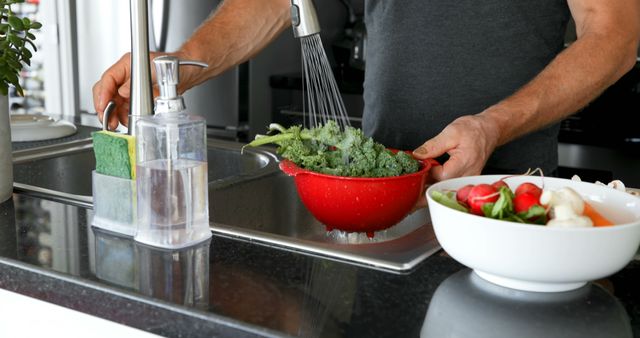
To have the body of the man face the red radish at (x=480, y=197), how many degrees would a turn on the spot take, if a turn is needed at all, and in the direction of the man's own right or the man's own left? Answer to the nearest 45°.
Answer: approximately 45° to the man's own left

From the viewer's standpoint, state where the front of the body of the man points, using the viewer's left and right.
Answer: facing the viewer and to the left of the viewer

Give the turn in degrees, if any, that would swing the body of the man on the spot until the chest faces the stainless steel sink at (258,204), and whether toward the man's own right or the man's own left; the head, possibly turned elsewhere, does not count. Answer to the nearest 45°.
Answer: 0° — they already face it

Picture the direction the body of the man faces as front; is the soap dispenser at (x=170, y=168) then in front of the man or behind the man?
in front
